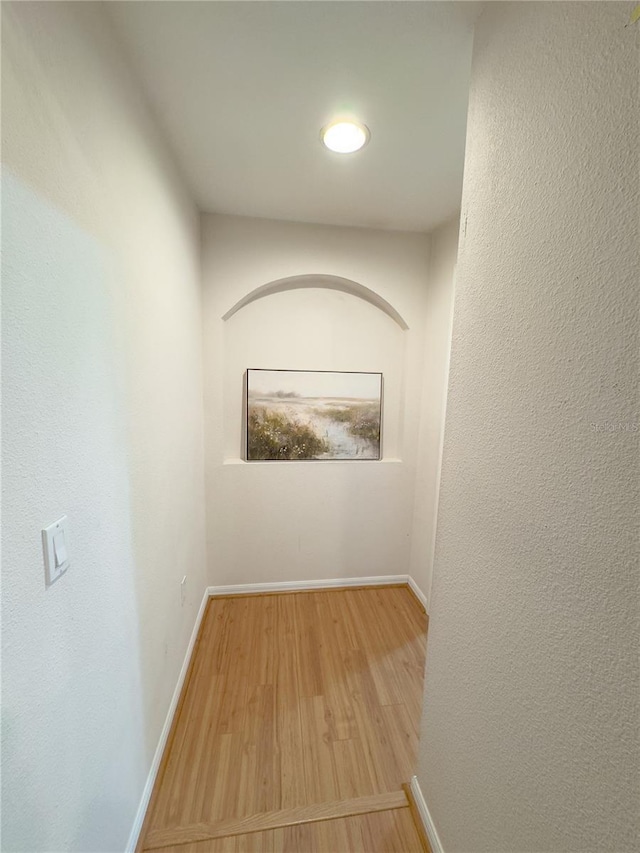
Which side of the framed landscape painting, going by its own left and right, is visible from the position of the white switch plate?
front

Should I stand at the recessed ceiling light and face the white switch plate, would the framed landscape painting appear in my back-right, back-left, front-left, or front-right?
back-right

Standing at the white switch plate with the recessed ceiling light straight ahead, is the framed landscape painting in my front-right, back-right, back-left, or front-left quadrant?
front-left

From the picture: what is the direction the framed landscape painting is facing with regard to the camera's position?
facing the viewer

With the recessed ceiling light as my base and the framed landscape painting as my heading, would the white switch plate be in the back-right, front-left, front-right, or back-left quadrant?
back-left

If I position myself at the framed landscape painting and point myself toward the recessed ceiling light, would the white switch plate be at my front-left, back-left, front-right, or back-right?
front-right
